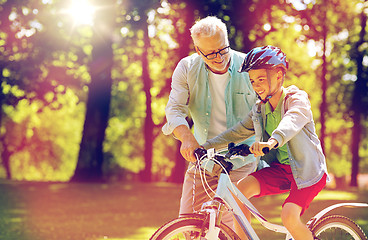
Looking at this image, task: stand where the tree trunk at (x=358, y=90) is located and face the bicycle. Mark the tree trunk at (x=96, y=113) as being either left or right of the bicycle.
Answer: right

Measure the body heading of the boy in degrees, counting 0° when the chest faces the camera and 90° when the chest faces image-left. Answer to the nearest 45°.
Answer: approximately 45°

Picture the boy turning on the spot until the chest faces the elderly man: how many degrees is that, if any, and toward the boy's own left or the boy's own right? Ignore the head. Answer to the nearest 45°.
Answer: approximately 90° to the boy's own right

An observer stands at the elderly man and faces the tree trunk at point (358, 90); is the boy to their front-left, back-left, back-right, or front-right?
back-right

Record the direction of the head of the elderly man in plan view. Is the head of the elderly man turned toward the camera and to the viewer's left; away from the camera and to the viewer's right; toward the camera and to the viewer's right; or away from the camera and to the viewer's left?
toward the camera and to the viewer's right

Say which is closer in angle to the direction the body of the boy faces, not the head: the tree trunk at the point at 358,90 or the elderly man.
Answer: the elderly man

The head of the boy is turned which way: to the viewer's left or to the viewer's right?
to the viewer's left

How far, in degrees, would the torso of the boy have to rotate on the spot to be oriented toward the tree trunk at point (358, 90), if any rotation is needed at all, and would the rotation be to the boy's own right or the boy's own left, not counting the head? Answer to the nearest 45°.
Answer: approximately 135° to the boy's own right

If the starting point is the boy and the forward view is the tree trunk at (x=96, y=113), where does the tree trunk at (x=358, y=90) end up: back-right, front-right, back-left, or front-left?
front-right
